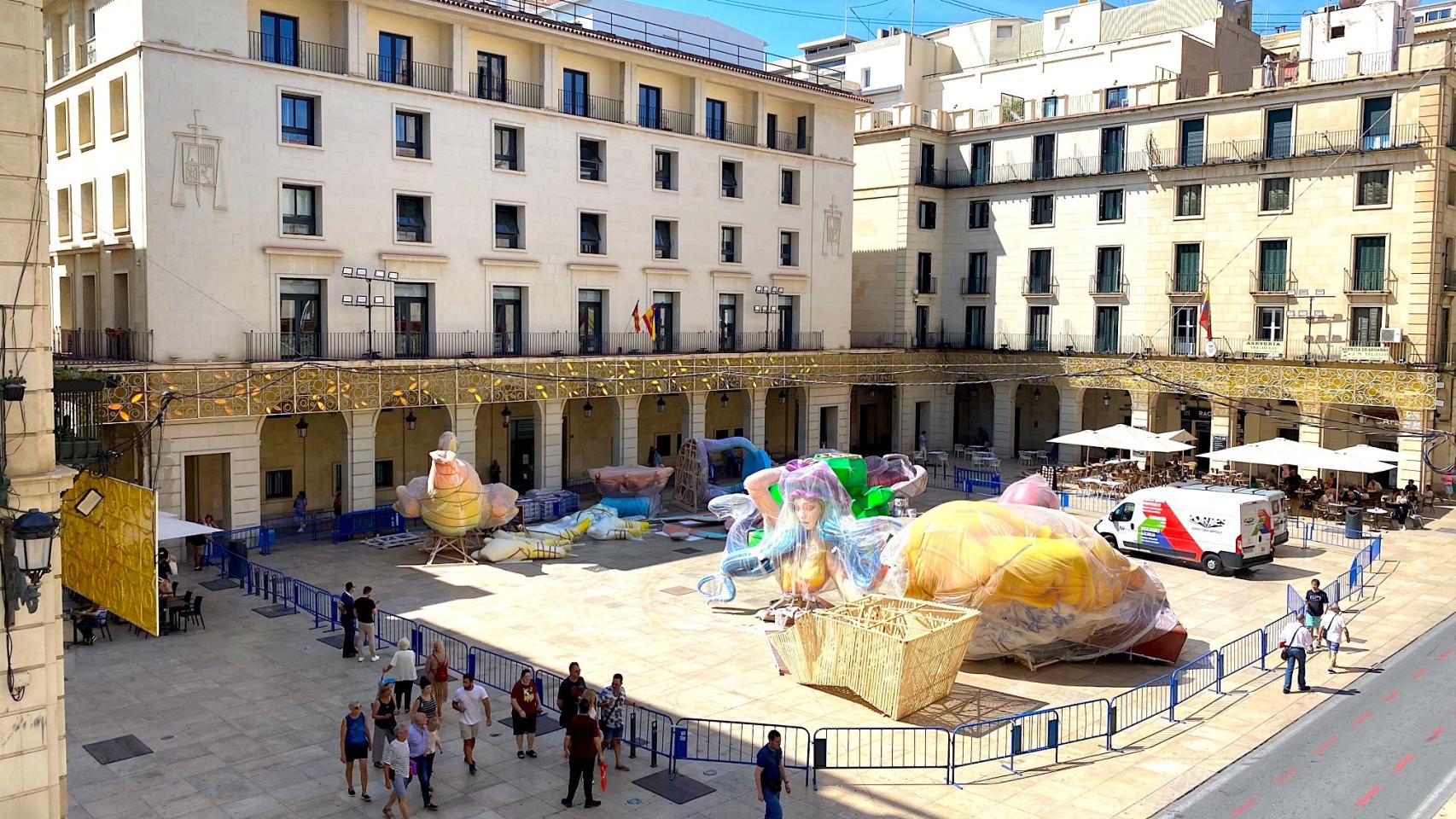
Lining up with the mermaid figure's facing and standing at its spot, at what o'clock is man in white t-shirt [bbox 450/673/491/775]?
The man in white t-shirt is roughly at 1 o'clock from the mermaid figure.

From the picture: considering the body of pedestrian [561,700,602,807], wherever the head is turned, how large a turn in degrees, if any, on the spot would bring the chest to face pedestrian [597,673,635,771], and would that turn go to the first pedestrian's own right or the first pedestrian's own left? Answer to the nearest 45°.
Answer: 0° — they already face them

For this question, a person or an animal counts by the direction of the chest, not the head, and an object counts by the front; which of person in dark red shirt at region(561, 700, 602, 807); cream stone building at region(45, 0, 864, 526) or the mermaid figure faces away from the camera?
the person in dark red shirt

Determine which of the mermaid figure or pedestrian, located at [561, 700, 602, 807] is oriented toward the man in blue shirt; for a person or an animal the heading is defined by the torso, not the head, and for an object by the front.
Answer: the mermaid figure

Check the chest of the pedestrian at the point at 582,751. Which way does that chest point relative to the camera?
away from the camera

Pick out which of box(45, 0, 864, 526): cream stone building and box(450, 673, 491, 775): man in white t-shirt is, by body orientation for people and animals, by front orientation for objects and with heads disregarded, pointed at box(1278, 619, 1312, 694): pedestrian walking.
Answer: the cream stone building

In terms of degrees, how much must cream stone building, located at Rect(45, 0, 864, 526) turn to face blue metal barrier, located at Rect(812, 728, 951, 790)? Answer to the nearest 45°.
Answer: approximately 45° to its right

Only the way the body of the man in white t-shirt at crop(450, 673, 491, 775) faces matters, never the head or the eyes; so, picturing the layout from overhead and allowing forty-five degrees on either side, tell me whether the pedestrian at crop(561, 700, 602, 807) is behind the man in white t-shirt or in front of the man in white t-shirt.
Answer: in front

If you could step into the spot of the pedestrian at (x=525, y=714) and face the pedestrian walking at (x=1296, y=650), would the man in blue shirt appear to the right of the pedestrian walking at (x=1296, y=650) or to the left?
right

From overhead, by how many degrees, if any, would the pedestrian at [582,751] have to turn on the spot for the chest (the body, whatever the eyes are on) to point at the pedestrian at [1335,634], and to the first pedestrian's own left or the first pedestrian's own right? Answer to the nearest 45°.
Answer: approximately 90° to the first pedestrian's own right

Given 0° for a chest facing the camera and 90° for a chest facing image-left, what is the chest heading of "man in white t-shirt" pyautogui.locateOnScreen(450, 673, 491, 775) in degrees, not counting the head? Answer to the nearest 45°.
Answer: approximately 0°

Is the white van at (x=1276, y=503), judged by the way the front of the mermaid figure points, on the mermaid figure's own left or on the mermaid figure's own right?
on the mermaid figure's own left

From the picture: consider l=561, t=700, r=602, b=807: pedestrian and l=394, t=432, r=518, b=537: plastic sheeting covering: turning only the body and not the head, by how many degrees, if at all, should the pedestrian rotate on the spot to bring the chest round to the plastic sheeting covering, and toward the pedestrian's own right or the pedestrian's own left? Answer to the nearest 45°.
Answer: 0° — they already face it

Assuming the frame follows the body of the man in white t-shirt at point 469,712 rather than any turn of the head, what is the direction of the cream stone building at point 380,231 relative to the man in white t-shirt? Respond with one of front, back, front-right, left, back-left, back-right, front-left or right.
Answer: back

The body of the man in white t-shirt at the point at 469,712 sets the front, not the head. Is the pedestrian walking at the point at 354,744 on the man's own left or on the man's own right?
on the man's own right

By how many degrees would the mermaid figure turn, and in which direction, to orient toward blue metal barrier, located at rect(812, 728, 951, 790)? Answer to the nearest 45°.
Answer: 0° — it already faces it
